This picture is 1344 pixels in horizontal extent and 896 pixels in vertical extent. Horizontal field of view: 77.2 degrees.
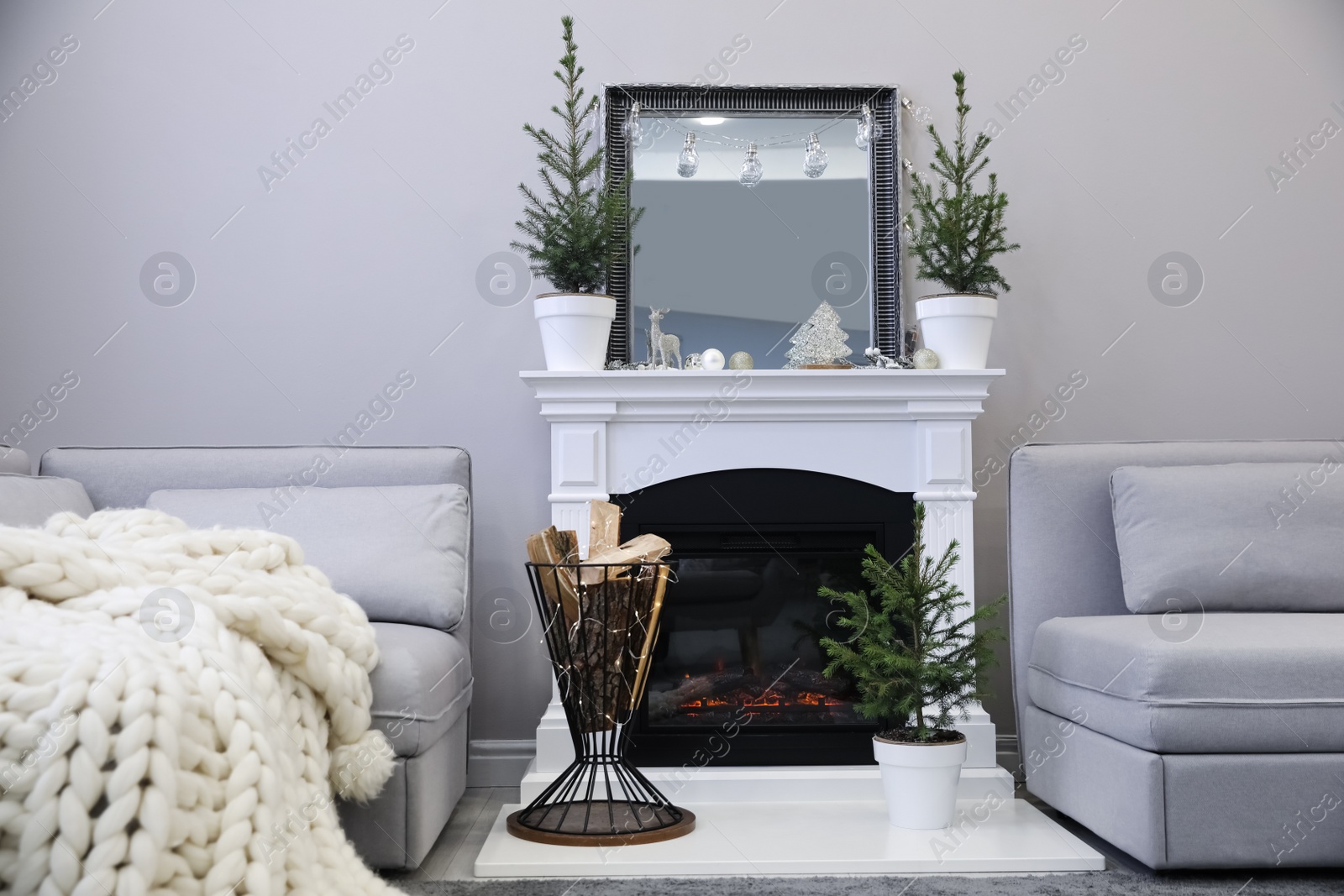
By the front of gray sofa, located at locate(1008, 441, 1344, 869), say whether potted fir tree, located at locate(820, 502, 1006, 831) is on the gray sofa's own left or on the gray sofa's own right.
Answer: on the gray sofa's own right

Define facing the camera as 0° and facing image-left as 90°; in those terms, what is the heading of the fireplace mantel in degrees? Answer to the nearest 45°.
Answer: approximately 0°

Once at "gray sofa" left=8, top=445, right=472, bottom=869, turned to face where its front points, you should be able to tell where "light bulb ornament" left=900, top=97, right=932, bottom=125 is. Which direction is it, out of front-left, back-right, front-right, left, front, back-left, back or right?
left

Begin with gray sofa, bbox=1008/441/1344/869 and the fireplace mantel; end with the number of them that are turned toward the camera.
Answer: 2

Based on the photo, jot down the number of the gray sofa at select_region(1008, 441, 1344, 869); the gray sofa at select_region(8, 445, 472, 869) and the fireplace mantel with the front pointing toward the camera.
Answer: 3

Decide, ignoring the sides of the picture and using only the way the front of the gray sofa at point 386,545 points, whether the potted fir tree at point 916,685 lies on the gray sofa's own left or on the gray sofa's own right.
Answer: on the gray sofa's own left

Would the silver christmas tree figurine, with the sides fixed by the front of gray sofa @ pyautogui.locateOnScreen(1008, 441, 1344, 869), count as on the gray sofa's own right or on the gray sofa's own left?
on the gray sofa's own right
